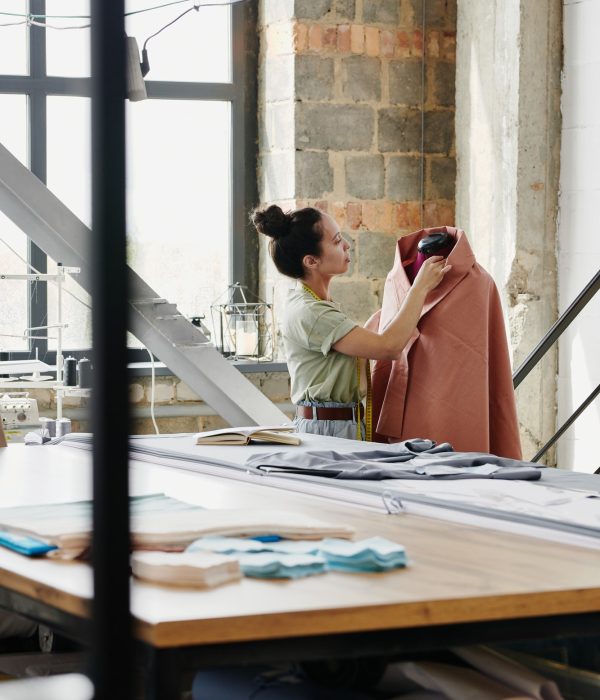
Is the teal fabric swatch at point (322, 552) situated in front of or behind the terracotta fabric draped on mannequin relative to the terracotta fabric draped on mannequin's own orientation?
in front

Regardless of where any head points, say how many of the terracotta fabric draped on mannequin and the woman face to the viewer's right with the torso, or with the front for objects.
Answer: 1

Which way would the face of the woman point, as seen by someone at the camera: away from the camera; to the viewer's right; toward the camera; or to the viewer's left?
to the viewer's right

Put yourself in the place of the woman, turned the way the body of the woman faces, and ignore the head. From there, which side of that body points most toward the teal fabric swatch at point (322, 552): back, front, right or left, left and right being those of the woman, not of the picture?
right

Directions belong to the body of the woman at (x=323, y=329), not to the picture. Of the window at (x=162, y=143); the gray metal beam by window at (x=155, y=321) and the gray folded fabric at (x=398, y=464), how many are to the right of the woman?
1

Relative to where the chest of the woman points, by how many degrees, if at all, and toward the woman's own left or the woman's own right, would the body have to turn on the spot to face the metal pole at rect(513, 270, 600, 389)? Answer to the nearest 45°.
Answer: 0° — they already face it

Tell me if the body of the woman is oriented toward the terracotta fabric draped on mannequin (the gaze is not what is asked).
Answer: yes

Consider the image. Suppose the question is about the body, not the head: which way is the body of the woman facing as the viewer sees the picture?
to the viewer's right

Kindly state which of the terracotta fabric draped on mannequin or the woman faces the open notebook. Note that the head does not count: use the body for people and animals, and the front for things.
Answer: the terracotta fabric draped on mannequin

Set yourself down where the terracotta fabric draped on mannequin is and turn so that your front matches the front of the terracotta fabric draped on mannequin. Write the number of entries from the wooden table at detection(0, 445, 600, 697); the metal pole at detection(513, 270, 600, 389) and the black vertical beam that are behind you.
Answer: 1

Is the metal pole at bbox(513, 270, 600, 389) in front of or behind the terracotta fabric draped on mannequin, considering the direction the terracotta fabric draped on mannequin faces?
behind

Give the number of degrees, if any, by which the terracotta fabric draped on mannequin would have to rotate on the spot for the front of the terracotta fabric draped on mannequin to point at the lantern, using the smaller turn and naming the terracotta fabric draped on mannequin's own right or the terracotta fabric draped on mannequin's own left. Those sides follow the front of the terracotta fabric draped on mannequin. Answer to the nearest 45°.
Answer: approximately 90° to the terracotta fabric draped on mannequin's own right
